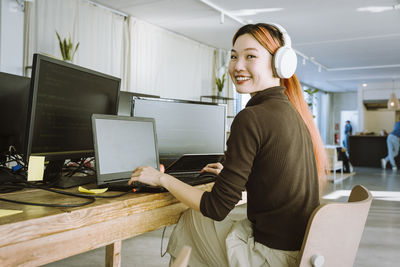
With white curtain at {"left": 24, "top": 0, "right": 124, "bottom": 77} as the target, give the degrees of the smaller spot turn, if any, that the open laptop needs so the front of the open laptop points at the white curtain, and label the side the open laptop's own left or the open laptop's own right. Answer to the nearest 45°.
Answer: approximately 135° to the open laptop's own left

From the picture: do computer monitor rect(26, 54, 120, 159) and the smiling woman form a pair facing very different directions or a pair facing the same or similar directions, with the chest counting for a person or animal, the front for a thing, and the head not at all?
very different directions

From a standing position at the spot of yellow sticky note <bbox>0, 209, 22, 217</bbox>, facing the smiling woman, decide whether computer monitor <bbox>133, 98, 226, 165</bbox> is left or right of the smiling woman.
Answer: left

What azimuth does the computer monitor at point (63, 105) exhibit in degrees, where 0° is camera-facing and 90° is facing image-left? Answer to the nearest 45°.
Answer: approximately 315°

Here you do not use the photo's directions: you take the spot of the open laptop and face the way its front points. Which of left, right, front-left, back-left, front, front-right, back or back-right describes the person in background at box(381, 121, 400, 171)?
left

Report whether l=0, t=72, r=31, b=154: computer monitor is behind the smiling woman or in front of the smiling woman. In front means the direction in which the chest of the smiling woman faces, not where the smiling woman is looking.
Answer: in front

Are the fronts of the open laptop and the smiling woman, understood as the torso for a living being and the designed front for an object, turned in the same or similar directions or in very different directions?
very different directions

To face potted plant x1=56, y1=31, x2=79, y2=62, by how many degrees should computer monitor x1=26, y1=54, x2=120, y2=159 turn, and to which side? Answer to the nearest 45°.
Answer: approximately 135° to its left

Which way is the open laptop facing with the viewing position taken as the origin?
facing the viewer and to the right of the viewer

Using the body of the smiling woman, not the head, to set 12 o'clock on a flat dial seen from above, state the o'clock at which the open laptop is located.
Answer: The open laptop is roughly at 11 o'clock from the smiling woman.

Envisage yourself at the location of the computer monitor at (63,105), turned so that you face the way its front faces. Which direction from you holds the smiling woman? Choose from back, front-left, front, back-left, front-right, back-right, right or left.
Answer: front

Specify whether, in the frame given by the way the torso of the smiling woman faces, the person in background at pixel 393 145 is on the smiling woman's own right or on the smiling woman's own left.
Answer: on the smiling woman's own right

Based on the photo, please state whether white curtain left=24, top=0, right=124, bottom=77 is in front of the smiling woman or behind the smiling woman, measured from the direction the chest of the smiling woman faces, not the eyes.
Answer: in front
